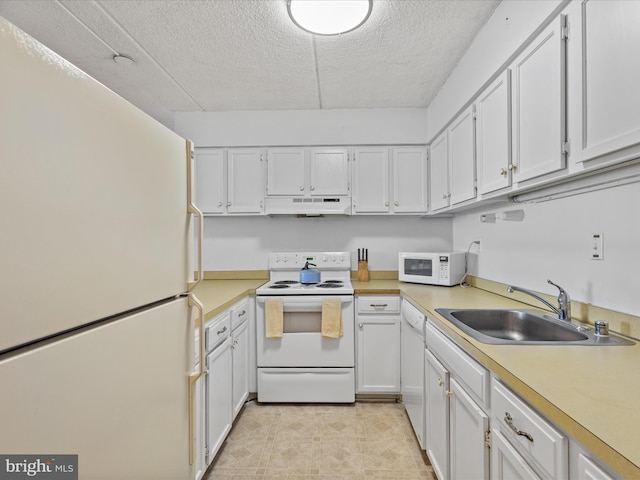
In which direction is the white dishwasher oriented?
to the viewer's left

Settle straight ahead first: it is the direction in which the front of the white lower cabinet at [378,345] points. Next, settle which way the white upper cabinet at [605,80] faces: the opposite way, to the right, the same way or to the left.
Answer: to the right

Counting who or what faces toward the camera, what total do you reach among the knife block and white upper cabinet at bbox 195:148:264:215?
2

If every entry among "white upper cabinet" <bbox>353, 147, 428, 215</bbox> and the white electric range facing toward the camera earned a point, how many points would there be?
2

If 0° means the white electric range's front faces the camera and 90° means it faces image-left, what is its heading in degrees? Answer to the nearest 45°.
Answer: approximately 0°

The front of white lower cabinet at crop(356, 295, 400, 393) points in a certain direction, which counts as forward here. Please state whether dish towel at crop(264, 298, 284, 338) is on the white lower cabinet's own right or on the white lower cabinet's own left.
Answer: on the white lower cabinet's own right

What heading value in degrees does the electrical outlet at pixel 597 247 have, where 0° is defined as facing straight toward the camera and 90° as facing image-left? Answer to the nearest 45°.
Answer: approximately 45°

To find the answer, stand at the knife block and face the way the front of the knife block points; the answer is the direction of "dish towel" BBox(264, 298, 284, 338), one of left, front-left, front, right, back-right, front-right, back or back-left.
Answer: front-right

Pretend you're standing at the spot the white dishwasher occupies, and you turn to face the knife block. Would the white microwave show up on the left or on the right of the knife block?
right

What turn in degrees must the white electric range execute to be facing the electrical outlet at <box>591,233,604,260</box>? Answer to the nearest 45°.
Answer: approximately 45° to its left

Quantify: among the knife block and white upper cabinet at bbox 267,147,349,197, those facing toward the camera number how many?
2
